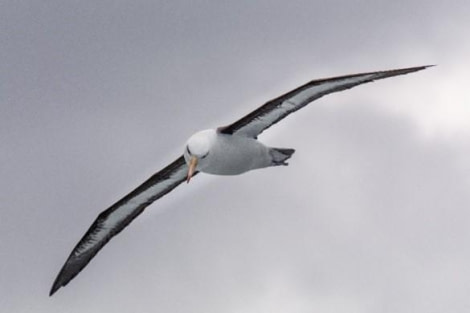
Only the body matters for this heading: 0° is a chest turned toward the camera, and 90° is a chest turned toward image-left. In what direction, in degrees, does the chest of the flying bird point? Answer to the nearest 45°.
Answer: approximately 45°
